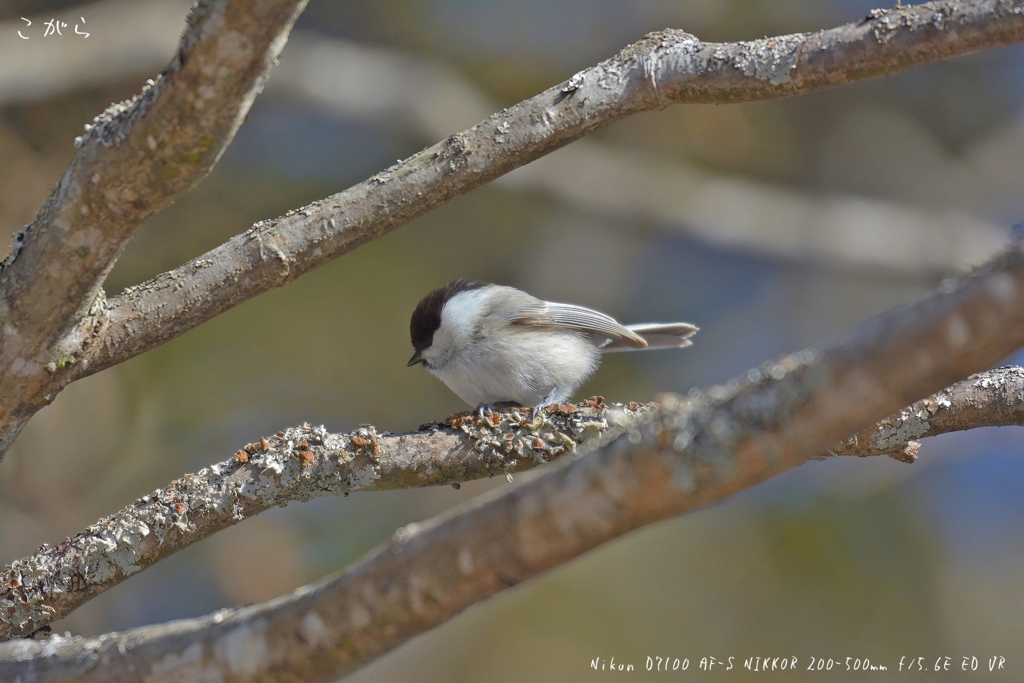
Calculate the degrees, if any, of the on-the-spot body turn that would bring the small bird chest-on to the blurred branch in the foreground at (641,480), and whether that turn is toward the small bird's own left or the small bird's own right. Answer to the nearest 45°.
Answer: approximately 90° to the small bird's own left

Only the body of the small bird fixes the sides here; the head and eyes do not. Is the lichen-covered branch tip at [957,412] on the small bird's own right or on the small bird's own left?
on the small bird's own left

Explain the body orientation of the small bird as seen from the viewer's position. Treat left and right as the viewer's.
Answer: facing to the left of the viewer
